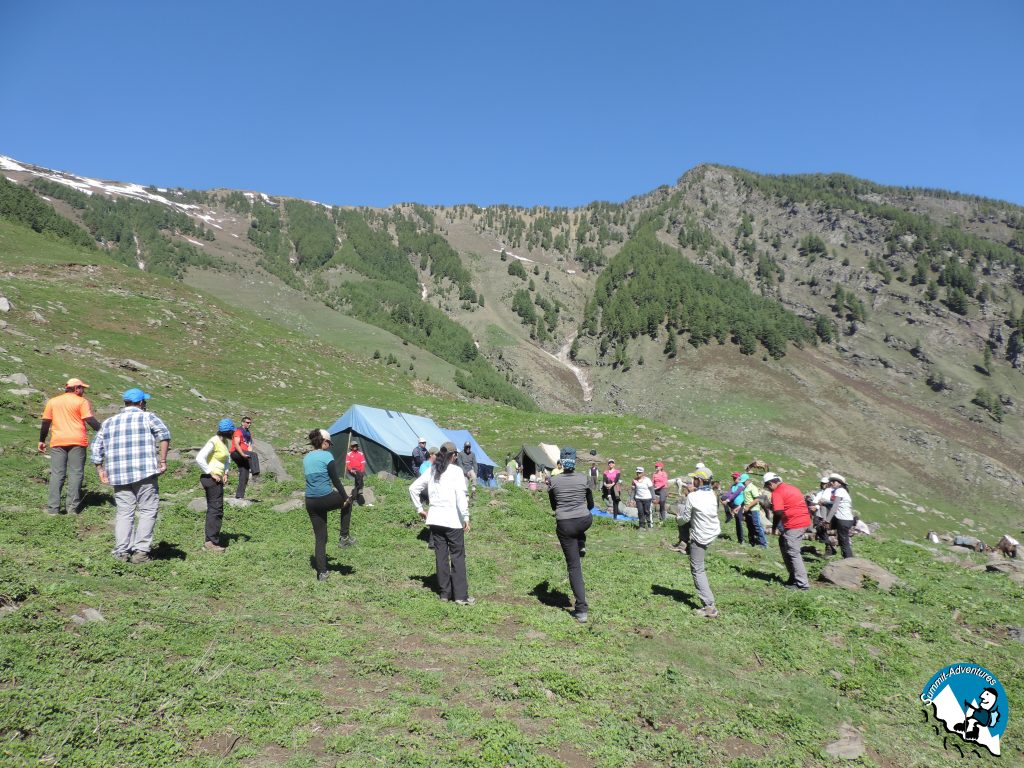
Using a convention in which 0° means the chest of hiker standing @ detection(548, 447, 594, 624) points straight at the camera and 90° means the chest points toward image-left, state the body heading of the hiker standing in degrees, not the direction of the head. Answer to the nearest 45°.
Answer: approximately 180°

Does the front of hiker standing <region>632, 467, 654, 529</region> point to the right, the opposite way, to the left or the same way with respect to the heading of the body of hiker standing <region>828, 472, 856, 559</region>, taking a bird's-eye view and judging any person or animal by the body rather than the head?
to the left

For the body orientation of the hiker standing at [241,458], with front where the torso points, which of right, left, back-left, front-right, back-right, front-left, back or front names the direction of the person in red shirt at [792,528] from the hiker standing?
front

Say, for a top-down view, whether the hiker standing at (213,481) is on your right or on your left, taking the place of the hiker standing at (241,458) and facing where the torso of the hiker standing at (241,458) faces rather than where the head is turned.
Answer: on your right

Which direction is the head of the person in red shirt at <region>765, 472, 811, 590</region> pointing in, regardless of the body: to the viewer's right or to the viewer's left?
to the viewer's left

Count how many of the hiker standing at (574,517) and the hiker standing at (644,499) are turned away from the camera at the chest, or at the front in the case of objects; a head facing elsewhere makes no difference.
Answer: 1

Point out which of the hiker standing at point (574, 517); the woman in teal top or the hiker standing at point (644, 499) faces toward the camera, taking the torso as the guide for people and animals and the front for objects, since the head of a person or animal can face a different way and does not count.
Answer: the hiker standing at point (644, 499)

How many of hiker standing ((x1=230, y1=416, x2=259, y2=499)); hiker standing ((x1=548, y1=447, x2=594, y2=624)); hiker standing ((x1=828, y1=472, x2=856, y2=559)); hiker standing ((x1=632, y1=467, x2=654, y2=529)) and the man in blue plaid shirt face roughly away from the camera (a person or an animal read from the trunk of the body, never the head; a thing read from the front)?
2

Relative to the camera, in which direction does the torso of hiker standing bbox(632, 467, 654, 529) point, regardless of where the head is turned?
toward the camera
